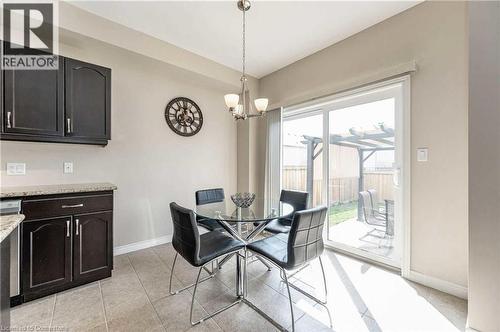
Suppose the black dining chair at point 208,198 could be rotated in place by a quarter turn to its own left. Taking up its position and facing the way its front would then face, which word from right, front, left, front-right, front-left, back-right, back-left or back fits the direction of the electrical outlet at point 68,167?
back-left

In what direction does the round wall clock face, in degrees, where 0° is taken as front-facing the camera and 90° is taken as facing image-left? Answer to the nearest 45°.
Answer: approximately 315°

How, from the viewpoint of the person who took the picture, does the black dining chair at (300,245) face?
facing away from the viewer and to the left of the viewer

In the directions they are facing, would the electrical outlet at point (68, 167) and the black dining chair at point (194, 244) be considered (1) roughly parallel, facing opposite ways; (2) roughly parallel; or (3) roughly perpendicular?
roughly perpendicular

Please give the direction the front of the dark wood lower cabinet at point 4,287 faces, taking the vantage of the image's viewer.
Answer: facing to the right of the viewer
